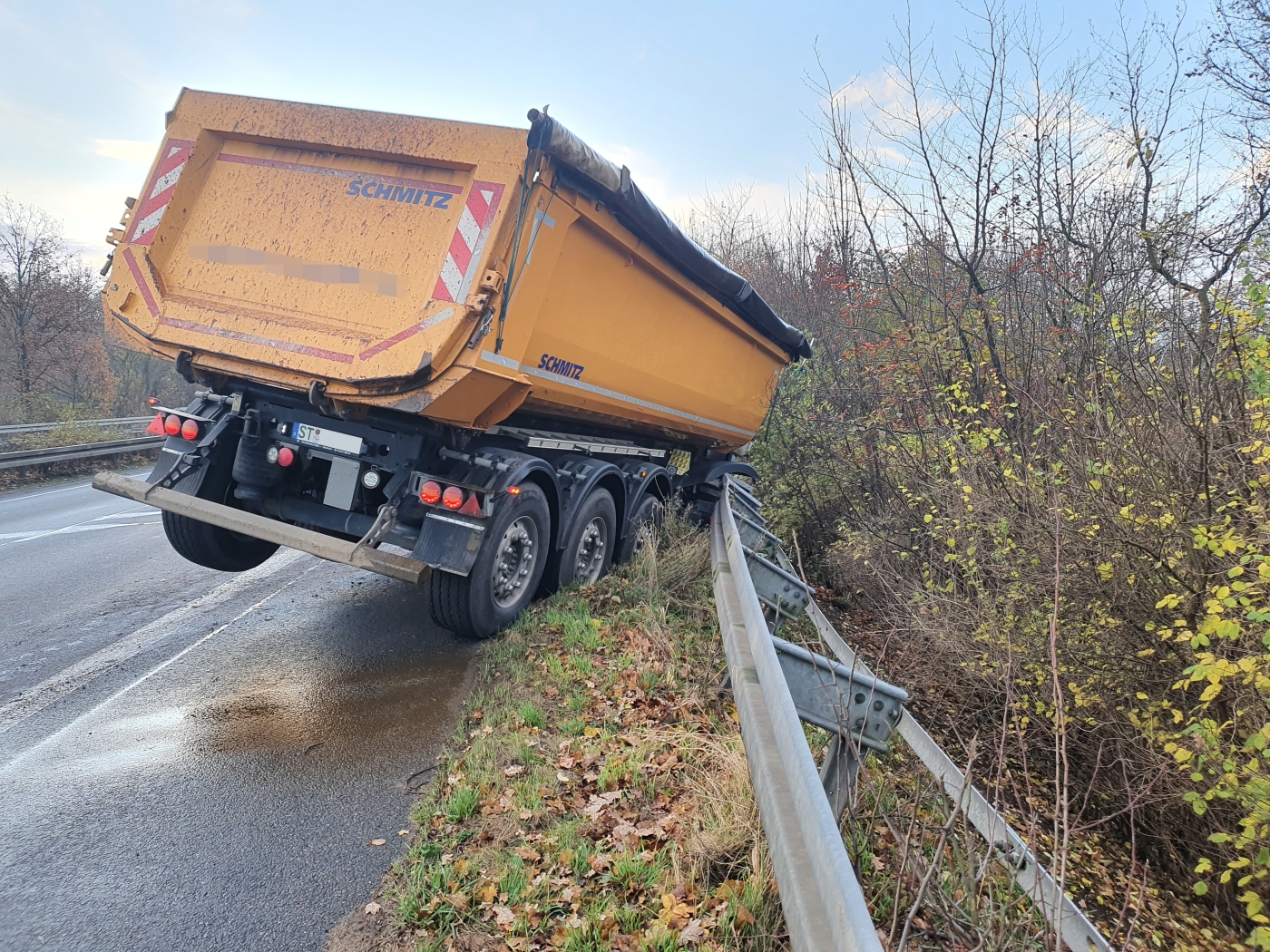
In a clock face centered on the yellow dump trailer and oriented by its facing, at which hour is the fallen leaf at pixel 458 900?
The fallen leaf is roughly at 4 o'clock from the yellow dump trailer.

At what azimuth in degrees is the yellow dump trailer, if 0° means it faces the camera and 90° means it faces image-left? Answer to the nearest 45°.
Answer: approximately 225°

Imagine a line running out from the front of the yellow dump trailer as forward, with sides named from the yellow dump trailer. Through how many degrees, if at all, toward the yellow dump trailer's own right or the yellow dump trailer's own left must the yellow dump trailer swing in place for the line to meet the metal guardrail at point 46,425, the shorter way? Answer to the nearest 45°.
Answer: approximately 90° to the yellow dump trailer's own left

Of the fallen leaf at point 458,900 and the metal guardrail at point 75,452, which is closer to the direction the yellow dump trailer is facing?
the metal guardrail

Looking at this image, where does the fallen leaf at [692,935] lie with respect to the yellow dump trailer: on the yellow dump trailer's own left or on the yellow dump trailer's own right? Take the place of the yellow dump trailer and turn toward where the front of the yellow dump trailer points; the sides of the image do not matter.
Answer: on the yellow dump trailer's own right

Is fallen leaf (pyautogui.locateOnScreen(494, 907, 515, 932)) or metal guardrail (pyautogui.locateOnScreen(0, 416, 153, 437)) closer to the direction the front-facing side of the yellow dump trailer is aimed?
the metal guardrail

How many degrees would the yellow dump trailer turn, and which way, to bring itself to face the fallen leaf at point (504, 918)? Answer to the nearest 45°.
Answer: approximately 135° to its right

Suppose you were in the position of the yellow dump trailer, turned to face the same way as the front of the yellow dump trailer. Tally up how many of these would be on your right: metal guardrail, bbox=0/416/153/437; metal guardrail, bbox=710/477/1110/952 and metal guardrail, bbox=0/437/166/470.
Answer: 1

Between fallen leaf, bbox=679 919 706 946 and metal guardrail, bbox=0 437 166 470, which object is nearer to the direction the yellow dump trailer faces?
the metal guardrail

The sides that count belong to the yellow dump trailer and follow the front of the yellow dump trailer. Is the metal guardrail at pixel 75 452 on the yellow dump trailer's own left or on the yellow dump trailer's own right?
on the yellow dump trailer's own left

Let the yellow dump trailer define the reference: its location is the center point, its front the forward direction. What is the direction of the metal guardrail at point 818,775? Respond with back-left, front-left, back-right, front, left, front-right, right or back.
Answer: right
